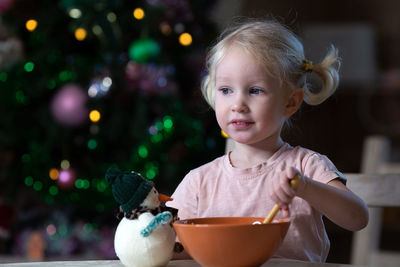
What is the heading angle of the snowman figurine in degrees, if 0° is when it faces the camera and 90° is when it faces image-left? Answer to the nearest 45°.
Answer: approximately 270°

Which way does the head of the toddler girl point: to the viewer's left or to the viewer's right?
to the viewer's left

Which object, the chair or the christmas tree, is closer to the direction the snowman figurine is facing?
the chair

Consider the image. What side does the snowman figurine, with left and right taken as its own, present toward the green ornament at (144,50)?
left

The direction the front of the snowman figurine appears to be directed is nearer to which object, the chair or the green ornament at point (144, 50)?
the chair

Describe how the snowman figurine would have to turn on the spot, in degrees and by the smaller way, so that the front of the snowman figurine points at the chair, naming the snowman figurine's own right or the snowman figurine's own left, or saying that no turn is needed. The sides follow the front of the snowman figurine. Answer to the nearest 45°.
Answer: approximately 45° to the snowman figurine's own left
